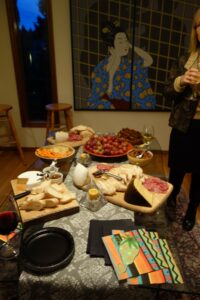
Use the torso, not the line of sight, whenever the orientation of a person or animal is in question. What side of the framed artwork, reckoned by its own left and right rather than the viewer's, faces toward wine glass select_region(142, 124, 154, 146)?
front

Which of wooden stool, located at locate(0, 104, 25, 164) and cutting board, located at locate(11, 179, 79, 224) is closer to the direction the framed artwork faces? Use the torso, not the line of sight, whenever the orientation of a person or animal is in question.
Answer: the cutting board

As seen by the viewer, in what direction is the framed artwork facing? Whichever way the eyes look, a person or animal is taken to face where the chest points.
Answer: toward the camera

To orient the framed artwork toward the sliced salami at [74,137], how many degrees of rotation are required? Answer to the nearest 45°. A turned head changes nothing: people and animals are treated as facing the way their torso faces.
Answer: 0° — it already faces it

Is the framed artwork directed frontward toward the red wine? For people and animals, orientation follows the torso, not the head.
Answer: yes

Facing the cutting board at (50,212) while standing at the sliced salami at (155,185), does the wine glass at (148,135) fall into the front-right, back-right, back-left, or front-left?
back-right

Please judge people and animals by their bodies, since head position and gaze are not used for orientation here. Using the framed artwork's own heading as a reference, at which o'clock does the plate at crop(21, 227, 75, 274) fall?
The plate is roughly at 12 o'clock from the framed artwork.

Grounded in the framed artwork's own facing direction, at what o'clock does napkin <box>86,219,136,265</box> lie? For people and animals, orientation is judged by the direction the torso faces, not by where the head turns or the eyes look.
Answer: The napkin is roughly at 12 o'clock from the framed artwork.

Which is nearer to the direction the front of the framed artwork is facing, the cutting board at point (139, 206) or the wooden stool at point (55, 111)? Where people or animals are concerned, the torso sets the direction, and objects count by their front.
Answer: the cutting board

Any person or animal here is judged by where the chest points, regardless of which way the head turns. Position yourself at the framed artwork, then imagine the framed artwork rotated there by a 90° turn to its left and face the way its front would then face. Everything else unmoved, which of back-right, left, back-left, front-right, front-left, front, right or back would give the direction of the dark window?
back

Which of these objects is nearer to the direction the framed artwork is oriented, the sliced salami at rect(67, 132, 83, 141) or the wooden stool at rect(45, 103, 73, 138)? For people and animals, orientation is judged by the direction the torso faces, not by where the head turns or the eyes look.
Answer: the sliced salami

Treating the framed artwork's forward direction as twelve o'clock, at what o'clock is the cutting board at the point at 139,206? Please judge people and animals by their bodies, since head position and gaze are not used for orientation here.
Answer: The cutting board is roughly at 12 o'clock from the framed artwork.

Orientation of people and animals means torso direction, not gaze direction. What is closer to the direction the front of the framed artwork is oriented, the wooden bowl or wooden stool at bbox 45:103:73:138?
the wooden bowl

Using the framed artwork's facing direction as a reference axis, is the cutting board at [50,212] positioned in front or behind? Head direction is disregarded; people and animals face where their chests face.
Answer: in front

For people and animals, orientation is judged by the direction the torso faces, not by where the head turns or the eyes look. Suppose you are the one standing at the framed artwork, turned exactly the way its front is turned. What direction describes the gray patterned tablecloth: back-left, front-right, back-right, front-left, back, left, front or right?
front

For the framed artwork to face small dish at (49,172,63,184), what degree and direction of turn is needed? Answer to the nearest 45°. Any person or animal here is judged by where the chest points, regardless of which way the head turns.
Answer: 0° — it already faces it
